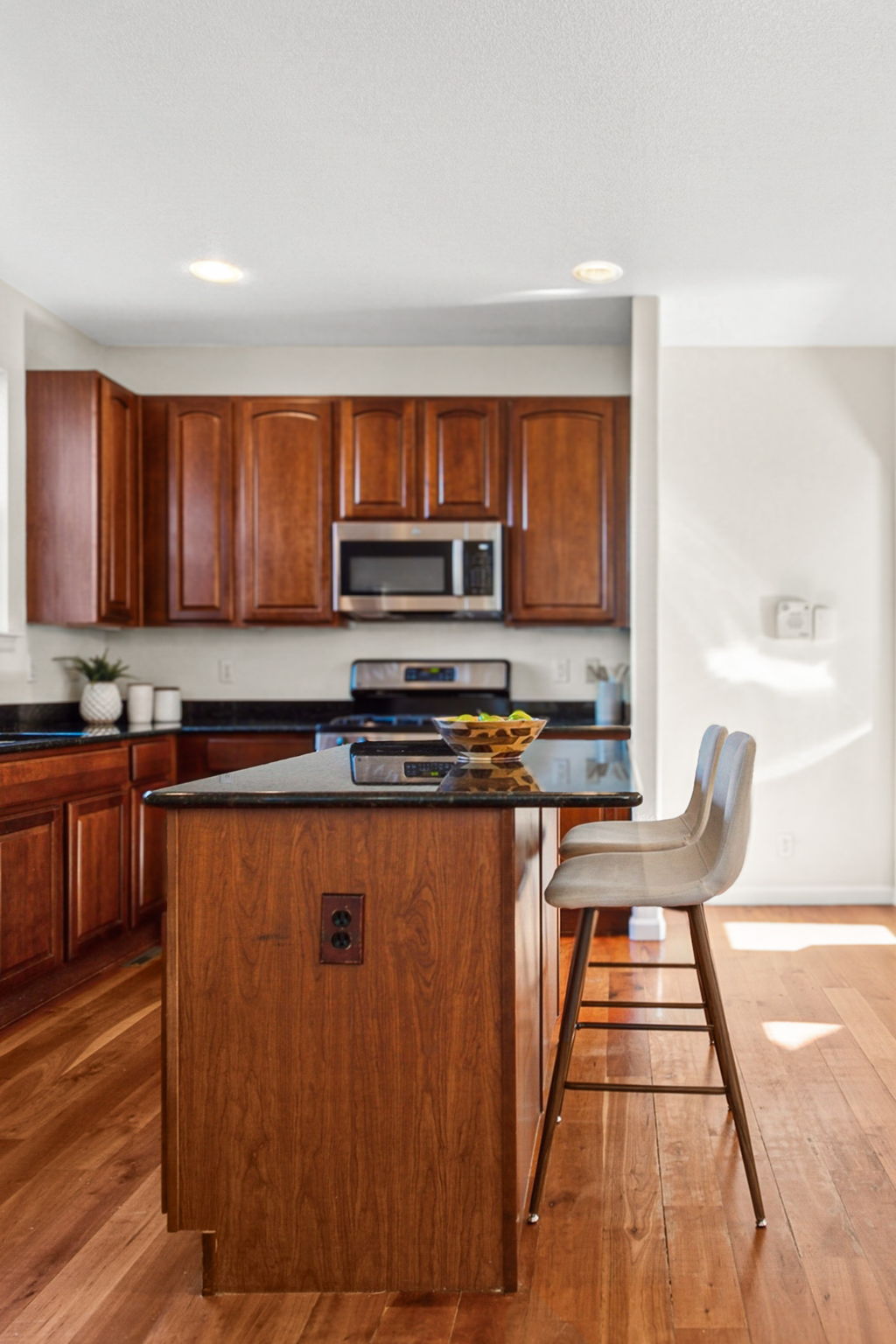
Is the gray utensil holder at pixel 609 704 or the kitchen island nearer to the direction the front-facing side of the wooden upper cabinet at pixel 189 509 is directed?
the kitchen island

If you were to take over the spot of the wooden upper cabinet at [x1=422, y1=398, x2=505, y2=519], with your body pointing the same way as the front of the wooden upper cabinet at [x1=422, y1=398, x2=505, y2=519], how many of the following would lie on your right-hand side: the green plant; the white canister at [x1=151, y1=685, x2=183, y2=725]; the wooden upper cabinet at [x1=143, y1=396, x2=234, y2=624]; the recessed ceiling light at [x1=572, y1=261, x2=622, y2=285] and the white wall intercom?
3

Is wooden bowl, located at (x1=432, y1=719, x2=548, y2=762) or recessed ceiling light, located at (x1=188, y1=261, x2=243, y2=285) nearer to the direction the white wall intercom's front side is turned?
the wooden bowl

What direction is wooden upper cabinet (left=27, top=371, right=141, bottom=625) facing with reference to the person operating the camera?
facing to the right of the viewer

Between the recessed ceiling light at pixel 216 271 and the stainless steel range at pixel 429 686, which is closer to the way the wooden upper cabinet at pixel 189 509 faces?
the recessed ceiling light

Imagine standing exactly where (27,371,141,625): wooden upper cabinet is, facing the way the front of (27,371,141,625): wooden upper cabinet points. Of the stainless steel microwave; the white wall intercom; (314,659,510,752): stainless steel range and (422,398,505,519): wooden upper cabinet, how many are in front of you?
4

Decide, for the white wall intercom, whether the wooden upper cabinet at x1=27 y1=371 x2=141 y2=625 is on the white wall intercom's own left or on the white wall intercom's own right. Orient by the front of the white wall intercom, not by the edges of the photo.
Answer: on the white wall intercom's own right

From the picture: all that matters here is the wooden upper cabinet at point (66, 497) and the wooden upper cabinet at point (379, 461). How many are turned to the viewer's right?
1
